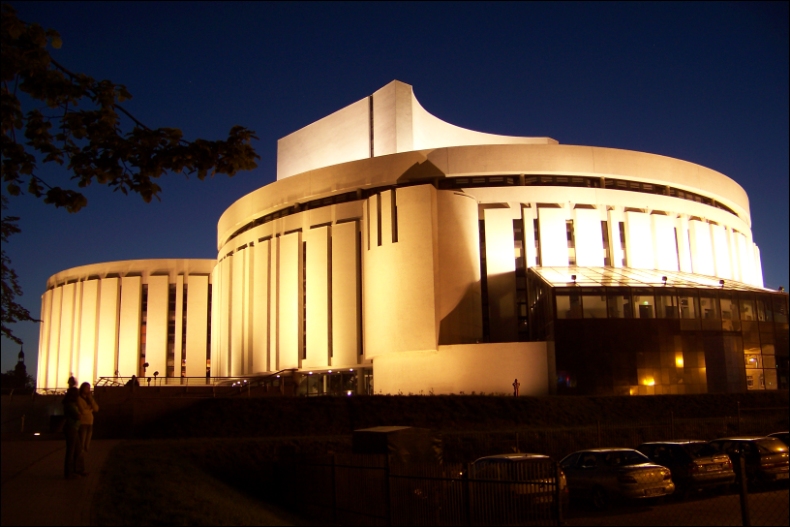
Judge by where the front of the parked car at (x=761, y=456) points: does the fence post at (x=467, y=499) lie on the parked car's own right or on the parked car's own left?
on the parked car's own left

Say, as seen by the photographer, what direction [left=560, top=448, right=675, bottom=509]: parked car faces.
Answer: facing away from the viewer and to the left of the viewer

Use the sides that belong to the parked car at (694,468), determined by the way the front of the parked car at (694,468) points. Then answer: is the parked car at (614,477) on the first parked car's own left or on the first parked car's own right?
on the first parked car's own left

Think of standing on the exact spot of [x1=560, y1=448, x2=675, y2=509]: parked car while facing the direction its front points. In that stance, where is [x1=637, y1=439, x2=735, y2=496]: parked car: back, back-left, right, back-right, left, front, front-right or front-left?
right

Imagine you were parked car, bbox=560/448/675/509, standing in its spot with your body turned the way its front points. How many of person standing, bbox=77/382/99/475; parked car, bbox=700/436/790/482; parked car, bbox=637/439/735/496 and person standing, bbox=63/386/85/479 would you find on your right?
2

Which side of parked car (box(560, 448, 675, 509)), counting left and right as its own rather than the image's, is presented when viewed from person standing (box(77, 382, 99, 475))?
left

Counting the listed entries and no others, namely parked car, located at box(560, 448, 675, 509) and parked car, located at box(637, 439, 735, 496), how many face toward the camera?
0

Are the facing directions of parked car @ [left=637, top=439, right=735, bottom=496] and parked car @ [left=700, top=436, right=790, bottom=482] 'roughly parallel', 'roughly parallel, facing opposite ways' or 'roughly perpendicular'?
roughly parallel

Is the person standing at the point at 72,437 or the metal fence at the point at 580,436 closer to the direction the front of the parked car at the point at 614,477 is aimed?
the metal fence

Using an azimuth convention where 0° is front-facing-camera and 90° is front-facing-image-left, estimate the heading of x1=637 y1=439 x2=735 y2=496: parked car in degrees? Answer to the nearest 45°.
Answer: approximately 135°

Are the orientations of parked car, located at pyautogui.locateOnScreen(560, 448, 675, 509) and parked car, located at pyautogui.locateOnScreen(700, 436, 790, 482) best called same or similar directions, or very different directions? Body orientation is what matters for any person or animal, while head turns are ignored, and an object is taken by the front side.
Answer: same or similar directions
